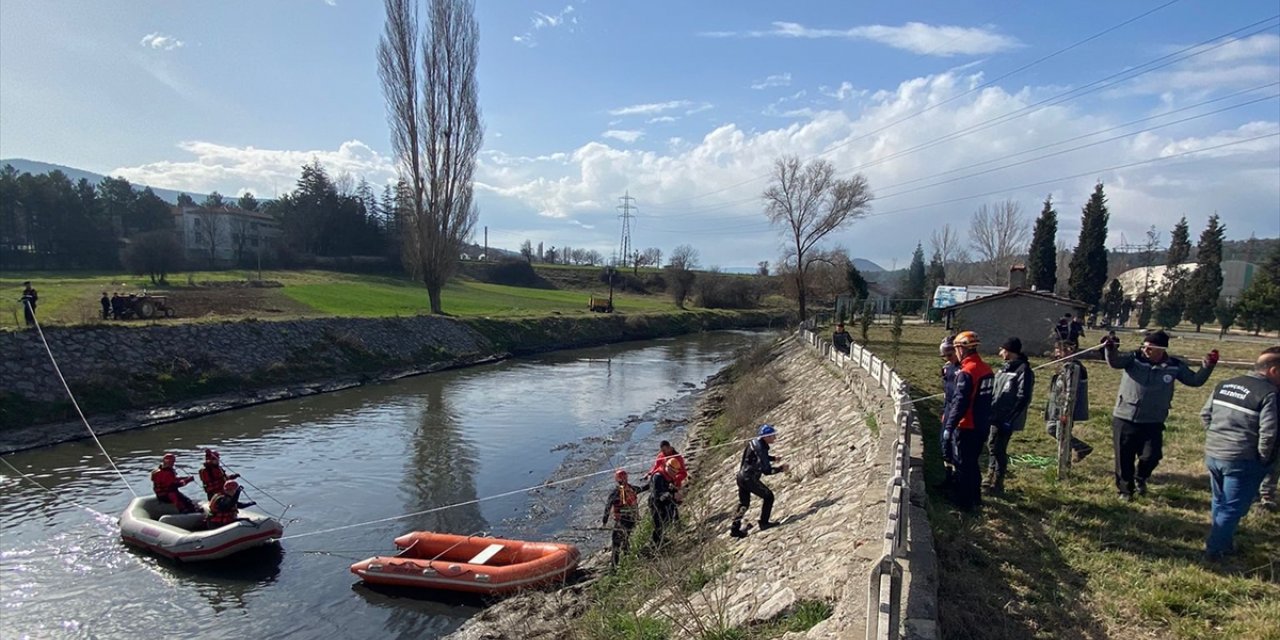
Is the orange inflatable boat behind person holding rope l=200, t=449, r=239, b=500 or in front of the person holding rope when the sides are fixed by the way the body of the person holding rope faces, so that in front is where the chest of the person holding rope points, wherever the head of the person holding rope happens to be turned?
in front

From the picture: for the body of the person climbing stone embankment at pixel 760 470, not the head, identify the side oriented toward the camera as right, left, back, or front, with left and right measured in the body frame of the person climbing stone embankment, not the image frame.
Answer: right

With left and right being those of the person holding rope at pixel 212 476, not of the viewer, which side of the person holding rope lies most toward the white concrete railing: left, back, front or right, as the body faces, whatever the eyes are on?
front

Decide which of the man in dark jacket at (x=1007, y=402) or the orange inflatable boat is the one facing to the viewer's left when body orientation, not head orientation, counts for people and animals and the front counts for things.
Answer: the man in dark jacket

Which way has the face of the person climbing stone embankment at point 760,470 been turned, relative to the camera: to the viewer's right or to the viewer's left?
to the viewer's right

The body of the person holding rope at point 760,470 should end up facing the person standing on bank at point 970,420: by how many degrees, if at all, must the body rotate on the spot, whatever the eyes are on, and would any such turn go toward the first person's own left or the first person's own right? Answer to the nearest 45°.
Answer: approximately 45° to the first person's own right

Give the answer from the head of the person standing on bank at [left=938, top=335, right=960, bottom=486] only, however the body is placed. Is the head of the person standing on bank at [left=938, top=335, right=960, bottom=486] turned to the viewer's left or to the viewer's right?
to the viewer's left

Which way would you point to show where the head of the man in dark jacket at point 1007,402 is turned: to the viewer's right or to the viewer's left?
to the viewer's left

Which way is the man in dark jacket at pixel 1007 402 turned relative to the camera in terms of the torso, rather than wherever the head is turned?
to the viewer's left

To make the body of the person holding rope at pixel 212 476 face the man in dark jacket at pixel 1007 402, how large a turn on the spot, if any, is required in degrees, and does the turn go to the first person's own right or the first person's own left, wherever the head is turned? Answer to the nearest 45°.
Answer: approximately 45° to the first person's own left

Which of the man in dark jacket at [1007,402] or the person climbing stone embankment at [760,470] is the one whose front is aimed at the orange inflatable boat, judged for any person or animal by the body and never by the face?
the man in dark jacket

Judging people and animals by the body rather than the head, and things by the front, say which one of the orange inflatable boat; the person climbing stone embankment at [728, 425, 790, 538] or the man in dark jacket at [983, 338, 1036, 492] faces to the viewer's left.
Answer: the man in dark jacket
